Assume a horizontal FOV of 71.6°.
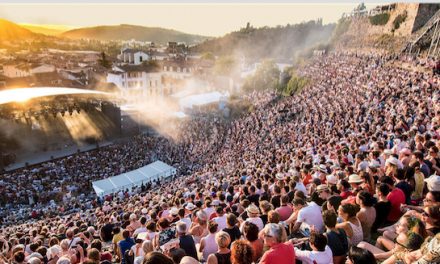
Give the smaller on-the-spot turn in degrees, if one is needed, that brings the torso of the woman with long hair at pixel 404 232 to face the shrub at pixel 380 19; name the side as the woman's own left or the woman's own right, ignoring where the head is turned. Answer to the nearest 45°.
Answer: approximately 90° to the woman's own right

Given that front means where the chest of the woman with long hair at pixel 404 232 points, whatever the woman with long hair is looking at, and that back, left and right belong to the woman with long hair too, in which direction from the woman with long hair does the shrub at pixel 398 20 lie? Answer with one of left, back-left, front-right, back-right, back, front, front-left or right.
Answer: right

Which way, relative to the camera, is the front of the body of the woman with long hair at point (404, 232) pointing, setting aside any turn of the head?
to the viewer's left

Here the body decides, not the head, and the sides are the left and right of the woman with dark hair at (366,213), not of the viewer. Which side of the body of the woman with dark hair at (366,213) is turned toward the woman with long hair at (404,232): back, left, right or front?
back

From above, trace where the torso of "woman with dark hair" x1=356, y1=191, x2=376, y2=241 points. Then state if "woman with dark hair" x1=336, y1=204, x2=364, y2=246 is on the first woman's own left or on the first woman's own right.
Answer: on the first woman's own left

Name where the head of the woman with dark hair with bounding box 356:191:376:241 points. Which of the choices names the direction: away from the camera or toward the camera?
away from the camera

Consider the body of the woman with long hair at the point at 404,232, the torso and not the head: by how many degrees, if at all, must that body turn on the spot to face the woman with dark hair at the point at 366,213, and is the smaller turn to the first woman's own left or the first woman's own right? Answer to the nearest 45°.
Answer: approximately 45° to the first woman's own right

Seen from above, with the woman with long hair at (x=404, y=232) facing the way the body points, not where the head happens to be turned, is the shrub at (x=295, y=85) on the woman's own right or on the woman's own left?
on the woman's own right

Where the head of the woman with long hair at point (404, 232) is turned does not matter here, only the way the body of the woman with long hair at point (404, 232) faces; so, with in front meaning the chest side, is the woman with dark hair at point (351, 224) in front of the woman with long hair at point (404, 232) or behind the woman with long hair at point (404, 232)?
in front

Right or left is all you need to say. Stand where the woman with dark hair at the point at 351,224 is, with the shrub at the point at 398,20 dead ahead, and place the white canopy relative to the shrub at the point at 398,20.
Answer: left

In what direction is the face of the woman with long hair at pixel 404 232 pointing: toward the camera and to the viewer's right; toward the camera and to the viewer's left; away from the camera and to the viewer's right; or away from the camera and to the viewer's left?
toward the camera and to the viewer's left

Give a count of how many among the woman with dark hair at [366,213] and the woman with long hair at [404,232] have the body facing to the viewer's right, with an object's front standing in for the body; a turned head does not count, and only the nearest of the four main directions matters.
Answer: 0

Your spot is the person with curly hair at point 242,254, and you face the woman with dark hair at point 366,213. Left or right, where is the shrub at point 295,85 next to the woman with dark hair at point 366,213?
left
